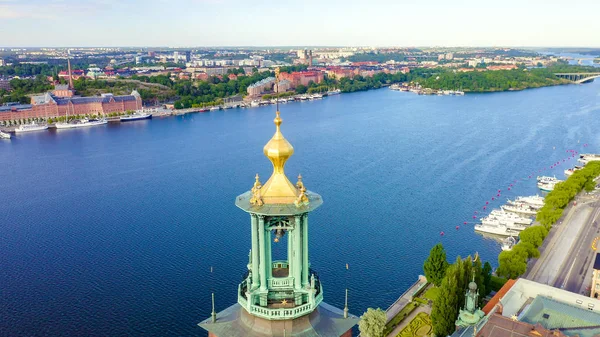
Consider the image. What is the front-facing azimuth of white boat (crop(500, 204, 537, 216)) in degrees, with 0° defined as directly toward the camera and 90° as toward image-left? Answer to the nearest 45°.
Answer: approximately 90°

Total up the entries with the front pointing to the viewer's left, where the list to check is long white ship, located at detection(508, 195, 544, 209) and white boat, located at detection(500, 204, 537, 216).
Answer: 2

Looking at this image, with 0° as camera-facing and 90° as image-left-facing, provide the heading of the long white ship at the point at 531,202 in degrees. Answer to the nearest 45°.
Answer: approximately 90°

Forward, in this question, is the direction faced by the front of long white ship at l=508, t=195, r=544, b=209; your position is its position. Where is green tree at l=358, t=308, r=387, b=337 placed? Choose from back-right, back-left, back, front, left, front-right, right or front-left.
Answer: left

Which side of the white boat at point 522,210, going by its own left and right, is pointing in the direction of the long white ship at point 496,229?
left

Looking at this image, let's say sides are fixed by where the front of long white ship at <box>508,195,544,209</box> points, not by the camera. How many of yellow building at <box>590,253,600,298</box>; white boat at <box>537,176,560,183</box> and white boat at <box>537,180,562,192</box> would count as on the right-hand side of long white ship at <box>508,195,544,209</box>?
2

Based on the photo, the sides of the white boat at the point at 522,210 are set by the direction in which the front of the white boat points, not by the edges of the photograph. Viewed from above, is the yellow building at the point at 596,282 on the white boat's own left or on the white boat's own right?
on the white boat's own left

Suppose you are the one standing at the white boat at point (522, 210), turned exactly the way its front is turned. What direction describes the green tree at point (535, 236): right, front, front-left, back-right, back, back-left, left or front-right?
left

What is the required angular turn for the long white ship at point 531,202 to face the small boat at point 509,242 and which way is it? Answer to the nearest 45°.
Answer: approximately 90° to its left

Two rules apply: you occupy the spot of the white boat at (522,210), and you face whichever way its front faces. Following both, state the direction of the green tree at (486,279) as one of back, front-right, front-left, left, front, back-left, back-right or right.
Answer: left

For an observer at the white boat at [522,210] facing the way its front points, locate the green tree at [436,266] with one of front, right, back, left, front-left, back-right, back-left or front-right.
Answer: left
